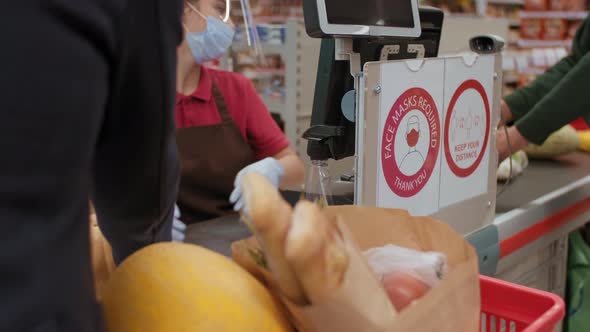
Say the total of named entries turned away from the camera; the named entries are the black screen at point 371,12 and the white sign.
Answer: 0

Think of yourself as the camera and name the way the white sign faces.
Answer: facing the viewer and to the right of the viewer

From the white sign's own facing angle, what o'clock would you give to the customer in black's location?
The customer in black is roughly at 2 o'clock from the white sign.

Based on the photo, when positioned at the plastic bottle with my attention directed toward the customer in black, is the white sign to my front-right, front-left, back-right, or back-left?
back-left

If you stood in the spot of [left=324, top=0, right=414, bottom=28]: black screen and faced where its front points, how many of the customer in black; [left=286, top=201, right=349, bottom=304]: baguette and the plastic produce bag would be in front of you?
3

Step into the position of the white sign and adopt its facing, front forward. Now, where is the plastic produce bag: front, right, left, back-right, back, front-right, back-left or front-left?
front-right

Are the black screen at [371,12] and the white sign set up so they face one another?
no

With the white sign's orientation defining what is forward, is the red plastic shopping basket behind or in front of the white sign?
in front

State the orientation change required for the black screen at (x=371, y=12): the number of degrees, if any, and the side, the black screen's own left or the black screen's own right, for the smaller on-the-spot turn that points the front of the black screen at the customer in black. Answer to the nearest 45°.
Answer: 0° — it already faces them

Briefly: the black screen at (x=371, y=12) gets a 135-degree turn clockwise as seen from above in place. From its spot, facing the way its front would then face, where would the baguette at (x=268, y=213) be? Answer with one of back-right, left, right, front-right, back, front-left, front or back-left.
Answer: back-left

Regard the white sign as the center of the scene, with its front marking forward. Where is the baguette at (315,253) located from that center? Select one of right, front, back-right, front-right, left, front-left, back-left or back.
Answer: front-right

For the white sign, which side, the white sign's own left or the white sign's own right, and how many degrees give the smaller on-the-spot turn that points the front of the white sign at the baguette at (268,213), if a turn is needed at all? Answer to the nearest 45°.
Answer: approximately 45° to the white sign's own right

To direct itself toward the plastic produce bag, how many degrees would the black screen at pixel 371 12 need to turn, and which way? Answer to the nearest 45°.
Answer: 0° — it already faces it

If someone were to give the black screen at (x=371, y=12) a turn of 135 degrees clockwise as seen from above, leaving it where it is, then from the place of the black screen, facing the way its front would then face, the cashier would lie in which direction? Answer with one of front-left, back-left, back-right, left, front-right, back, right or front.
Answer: front

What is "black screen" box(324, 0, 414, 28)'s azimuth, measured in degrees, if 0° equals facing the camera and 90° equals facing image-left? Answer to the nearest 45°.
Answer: approximately 0°
